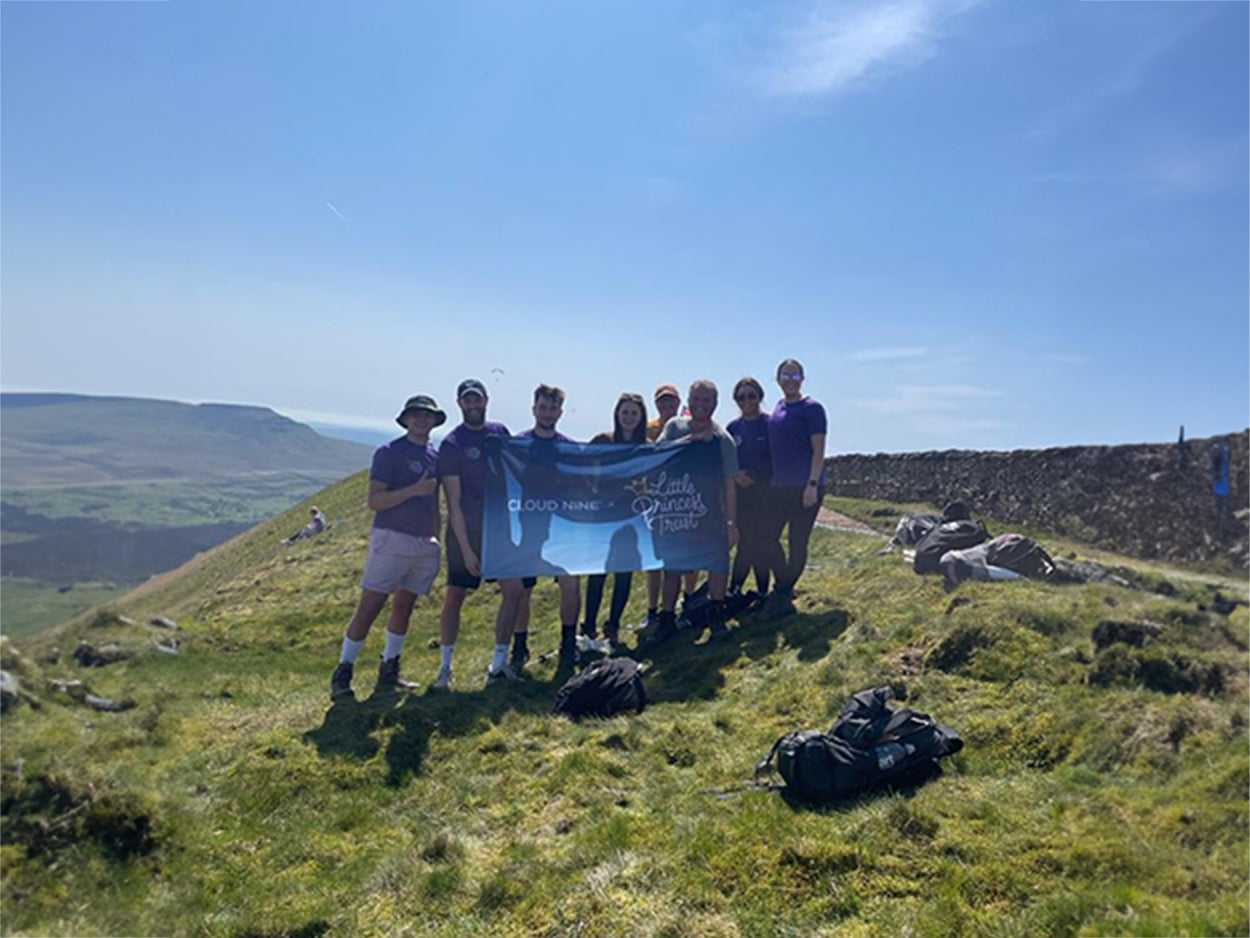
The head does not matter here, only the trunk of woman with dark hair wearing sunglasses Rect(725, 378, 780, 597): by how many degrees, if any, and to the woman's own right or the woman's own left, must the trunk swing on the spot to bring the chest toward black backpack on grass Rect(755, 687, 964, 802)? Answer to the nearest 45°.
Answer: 0° — they already face it

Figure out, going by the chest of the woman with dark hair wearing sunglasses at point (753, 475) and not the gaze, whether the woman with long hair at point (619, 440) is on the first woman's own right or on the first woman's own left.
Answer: on the first woman's own right

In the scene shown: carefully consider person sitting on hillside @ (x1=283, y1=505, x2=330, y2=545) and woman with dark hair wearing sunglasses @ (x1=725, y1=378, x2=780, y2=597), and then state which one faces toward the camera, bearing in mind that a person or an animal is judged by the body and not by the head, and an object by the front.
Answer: the woman with dark hair wearing sunglasses

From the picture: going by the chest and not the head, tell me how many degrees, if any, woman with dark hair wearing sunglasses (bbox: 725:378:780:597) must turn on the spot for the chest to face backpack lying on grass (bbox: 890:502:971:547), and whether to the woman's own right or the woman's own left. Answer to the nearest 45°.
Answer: approximately 135° to the woman's own left

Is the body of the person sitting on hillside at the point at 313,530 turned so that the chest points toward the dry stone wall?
no

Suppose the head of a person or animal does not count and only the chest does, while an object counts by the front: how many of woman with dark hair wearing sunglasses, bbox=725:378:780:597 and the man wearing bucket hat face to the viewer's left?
0

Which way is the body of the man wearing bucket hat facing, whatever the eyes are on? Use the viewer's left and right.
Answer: facing the viewer and to the right of the viewer

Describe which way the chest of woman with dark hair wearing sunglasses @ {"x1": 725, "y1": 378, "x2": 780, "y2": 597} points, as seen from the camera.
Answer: toward the camera

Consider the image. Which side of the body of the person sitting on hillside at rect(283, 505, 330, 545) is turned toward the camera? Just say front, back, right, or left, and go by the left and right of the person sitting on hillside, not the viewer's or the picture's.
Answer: left

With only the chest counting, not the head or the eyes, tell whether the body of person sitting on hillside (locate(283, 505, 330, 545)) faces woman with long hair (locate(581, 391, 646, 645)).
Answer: no

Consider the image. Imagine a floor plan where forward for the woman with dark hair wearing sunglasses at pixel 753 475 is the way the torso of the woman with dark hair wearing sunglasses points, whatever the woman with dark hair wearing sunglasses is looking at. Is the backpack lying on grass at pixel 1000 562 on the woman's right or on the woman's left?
on the woman's left

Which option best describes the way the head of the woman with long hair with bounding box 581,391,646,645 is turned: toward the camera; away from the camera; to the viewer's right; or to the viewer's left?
toward the camera

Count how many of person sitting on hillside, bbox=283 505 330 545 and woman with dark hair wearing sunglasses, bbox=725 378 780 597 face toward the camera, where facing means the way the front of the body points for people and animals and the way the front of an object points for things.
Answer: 1

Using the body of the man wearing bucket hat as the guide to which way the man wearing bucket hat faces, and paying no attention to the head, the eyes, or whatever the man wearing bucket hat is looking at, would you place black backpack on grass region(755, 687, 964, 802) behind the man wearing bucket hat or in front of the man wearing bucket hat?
in front

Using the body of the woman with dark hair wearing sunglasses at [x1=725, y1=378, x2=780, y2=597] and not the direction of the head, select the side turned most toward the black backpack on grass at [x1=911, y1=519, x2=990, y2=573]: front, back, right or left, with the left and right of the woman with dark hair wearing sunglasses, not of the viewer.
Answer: left
